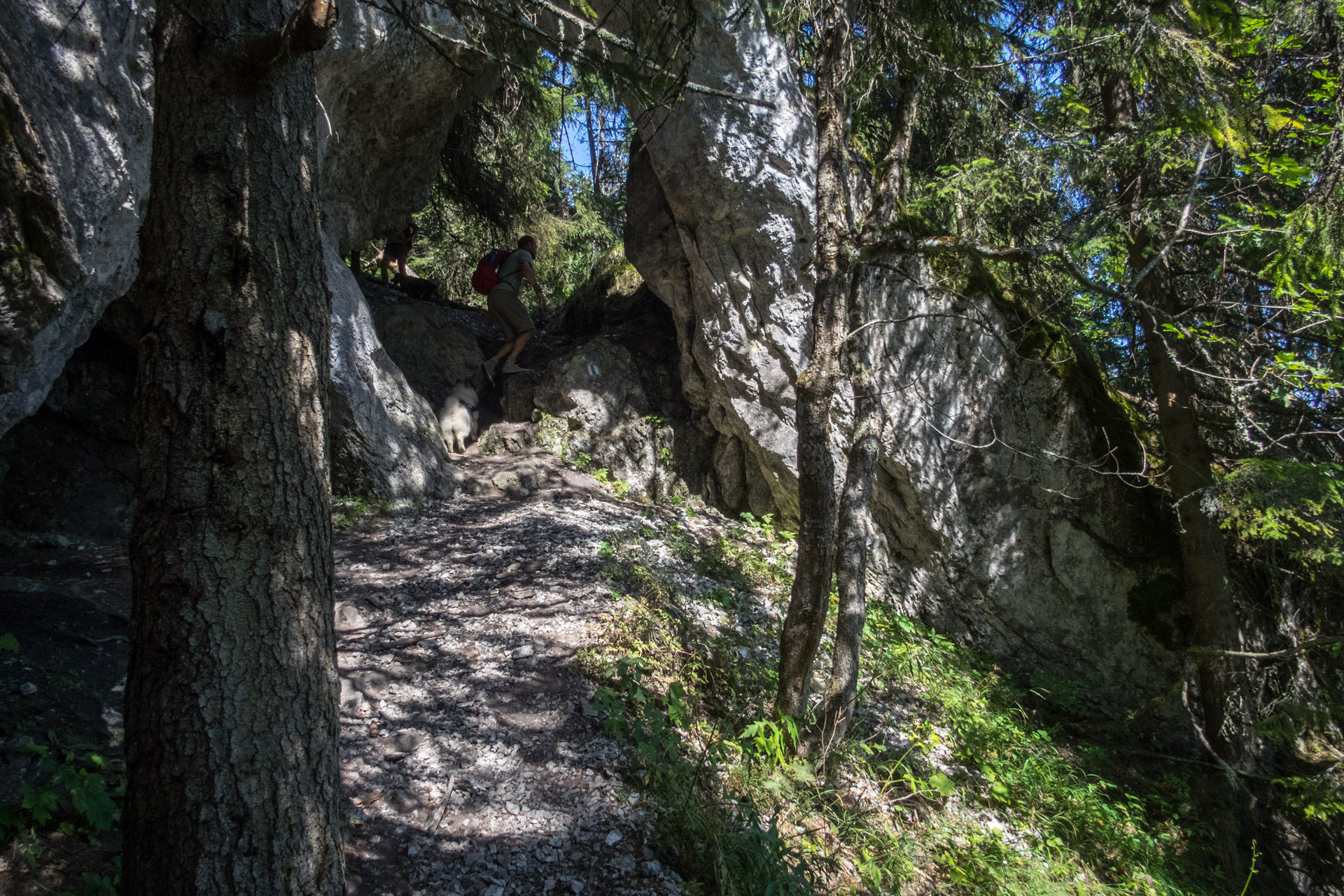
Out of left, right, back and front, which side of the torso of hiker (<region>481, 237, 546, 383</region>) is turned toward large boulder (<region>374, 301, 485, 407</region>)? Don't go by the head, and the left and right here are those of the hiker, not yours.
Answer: back

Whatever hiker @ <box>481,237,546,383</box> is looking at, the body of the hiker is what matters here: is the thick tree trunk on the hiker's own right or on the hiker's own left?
on the hiker's own right

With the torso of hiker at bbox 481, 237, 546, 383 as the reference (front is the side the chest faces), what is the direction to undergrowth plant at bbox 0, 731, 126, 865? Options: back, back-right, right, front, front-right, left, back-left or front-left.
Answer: right

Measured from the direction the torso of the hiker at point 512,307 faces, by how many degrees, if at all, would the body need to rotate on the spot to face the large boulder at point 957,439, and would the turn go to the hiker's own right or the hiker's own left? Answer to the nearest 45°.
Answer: approximately 45° to the hiker's own right

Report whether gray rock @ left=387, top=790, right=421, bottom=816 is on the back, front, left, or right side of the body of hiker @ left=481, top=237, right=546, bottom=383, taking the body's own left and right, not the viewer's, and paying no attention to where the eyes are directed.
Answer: right

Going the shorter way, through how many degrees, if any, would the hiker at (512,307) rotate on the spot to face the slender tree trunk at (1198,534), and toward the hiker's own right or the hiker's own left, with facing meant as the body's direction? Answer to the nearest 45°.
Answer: approximately 45° to the hiker's own right

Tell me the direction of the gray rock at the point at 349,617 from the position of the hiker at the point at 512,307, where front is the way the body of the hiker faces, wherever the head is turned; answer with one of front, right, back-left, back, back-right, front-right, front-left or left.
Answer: right

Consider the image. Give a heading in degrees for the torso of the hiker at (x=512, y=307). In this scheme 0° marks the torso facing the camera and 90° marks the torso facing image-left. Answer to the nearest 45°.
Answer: approximately 270°

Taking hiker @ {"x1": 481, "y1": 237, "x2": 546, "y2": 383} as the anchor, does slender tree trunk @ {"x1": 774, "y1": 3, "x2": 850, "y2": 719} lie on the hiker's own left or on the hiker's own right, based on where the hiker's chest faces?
on the hiker's own right
